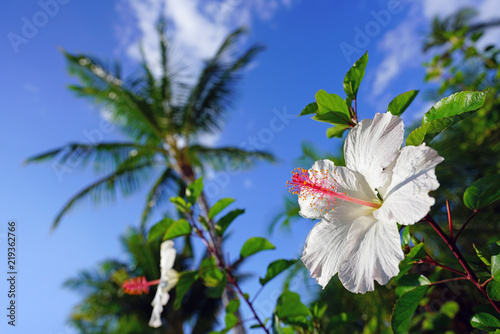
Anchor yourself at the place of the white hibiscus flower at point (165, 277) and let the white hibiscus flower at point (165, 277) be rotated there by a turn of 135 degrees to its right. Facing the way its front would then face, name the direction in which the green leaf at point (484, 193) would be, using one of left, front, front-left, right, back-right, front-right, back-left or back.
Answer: right

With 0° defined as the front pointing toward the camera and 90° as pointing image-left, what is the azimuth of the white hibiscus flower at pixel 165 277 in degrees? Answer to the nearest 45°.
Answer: approximately 90°

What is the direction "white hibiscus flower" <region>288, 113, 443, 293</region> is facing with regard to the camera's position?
facing the viewer and to the left of the viewer

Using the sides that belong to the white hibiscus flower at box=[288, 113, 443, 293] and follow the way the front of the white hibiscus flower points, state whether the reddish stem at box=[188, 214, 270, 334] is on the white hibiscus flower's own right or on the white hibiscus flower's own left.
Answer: on the white hibiscus flower's own right

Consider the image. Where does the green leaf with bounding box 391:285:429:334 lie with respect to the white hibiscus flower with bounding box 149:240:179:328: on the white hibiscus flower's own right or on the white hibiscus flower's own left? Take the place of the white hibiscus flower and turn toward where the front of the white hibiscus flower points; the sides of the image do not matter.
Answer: on the white hibiscus flower's own left

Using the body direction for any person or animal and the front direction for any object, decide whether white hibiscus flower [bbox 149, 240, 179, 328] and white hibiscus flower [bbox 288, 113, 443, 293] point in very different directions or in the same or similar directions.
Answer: same or similar directions
